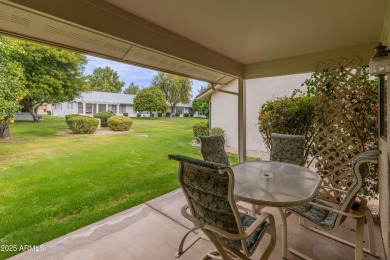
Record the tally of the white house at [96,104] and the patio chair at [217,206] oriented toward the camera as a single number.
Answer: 1

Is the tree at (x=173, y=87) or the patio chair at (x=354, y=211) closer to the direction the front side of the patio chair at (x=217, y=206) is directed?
the patio chair

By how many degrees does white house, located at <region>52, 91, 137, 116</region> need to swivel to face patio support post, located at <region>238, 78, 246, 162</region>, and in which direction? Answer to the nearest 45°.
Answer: approximately 45° to its left

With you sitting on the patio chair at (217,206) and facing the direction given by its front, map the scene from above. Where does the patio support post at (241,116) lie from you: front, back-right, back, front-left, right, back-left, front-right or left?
front-left

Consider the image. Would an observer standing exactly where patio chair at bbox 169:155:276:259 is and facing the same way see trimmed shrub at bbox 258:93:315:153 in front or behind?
in front

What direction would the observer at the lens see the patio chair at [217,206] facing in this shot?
facing away from the viewer and to the right of the viewer

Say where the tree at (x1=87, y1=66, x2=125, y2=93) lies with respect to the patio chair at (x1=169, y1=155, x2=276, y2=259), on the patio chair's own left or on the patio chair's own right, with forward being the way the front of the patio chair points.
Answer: on the patio chair's own left

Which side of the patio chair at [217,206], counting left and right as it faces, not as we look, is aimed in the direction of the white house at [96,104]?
left

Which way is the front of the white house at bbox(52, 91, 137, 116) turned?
toward the camera

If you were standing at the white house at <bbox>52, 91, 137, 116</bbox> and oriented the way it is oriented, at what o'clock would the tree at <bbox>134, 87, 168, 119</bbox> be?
The tree is roughly at 10 o'clock from the white house.

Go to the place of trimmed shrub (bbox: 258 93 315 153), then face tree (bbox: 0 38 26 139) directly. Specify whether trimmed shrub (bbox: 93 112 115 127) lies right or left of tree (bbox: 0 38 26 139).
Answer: right

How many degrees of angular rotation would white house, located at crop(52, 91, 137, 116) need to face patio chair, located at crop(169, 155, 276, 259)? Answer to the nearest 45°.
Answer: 0° — it already faces it

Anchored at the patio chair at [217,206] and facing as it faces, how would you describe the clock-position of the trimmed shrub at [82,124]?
The trimmed shrub is roughly at 9 o'clock from the patio chair.
